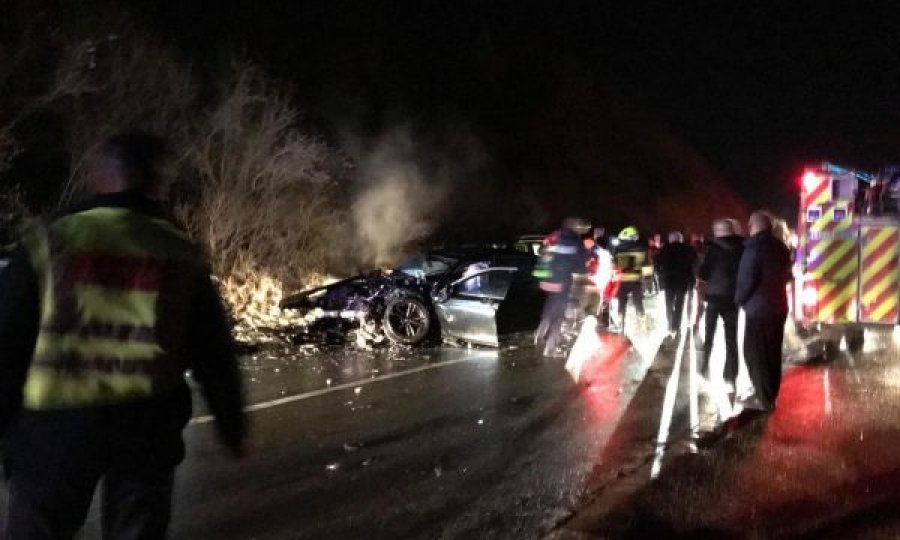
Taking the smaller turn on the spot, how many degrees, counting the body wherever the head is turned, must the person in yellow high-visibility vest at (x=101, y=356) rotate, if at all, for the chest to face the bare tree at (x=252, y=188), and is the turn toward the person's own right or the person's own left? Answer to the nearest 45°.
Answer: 0° — they already face it

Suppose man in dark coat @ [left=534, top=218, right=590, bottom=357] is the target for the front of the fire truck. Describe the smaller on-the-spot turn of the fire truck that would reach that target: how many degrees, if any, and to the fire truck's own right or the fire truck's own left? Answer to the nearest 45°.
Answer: approximately 90° to the fire truck's own left

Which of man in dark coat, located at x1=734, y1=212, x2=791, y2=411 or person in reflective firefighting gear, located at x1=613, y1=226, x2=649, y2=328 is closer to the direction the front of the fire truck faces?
the person in reflective firefighting gear

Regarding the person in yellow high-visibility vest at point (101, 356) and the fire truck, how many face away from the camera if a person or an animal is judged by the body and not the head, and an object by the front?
2

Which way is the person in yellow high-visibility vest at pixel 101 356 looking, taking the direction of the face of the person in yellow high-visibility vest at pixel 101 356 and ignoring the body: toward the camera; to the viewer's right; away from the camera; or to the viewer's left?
away from the camera

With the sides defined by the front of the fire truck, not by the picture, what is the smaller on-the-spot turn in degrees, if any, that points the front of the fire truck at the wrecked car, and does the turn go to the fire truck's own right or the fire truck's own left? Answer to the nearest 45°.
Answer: approximately 90° to the fire truck's own left

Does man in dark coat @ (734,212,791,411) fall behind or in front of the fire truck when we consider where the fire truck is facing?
behind

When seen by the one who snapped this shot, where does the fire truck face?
facing away from the viewer

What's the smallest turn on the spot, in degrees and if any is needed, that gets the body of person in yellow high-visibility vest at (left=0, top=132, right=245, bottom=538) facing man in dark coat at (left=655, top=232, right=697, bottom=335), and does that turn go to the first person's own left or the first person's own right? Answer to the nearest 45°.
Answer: approximately 45° to the first person's own right

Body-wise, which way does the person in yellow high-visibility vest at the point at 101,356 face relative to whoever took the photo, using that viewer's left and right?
facing away from the viewer
